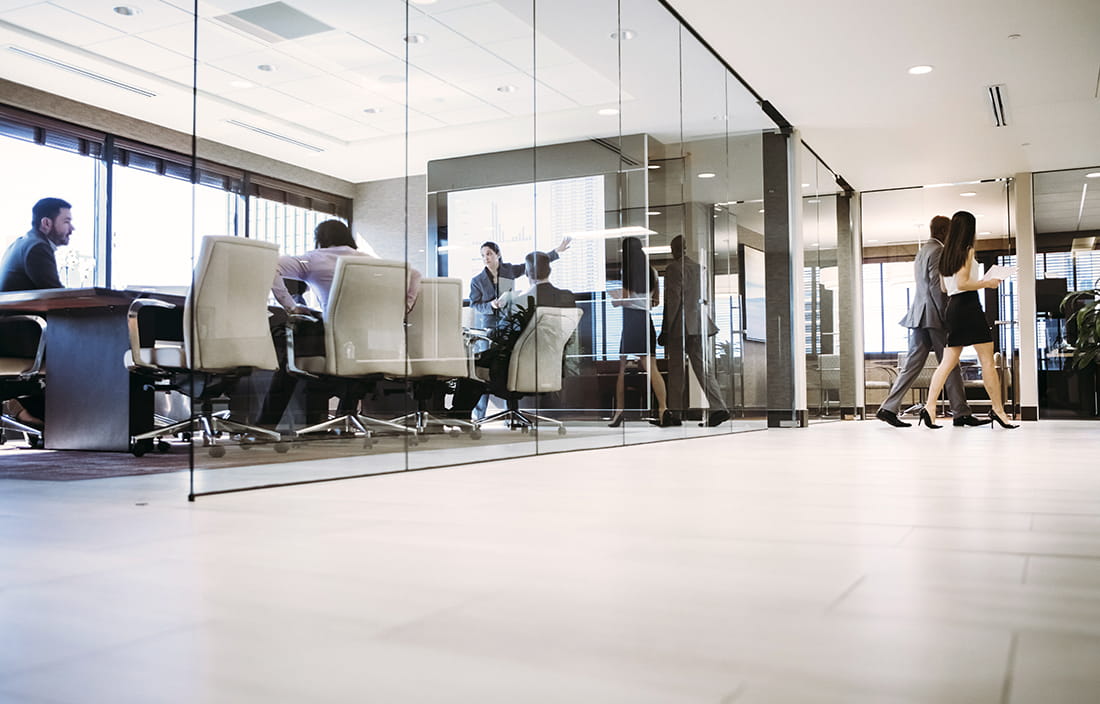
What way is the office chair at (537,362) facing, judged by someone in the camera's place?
facing away from the viewer and to the left of the viewer

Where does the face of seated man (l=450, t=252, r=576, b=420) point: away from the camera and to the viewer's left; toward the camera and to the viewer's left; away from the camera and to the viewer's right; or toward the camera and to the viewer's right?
away from the camera and to the viewer's left

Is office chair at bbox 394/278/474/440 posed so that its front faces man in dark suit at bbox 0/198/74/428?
no

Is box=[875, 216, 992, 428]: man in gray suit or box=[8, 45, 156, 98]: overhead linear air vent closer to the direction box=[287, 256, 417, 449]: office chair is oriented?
the overhead linear air vent

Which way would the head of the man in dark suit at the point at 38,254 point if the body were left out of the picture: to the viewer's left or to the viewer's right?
to the viewer's right

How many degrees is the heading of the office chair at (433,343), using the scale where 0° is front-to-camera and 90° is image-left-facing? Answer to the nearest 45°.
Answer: approximately 135°

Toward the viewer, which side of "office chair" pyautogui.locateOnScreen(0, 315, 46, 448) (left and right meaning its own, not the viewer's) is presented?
right

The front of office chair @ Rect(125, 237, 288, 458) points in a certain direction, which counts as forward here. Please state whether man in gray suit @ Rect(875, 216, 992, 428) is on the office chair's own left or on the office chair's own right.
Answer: on the office chair's own right
